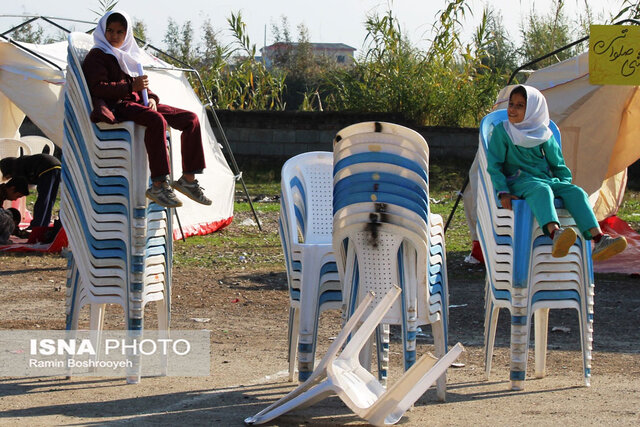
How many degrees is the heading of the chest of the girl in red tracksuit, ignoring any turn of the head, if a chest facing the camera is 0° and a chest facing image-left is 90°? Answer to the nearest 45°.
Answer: approximately 315°

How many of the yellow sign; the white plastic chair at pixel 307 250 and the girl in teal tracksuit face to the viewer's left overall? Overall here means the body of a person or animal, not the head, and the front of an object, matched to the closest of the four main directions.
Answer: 0

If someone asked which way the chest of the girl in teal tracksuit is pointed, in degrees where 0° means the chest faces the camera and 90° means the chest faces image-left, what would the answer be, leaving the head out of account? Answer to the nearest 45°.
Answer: approximately 315°

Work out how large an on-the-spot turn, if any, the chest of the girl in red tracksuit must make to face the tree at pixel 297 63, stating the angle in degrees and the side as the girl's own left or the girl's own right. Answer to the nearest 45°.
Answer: approximately 135° to the girl's own left

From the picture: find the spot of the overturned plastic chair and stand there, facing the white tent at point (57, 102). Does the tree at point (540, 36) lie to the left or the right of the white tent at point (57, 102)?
right

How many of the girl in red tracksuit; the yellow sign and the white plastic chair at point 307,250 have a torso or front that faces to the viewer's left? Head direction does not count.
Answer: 0

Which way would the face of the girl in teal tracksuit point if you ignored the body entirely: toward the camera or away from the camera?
toward the camera

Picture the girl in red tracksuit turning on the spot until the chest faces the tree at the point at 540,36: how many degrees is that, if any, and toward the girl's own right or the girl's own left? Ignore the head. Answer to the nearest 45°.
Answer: approximately 90° to the girl's own left

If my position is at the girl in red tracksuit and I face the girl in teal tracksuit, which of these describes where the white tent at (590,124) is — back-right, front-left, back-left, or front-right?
front-left

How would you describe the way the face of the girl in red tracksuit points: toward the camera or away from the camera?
toward the camera

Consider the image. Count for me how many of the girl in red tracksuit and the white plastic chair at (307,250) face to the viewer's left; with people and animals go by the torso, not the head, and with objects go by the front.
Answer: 0

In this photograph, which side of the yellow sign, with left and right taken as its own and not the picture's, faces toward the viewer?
front

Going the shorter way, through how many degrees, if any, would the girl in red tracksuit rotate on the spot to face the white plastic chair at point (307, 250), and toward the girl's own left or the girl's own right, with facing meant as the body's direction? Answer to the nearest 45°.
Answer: approximately 45° to the girl's own left
